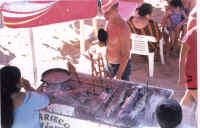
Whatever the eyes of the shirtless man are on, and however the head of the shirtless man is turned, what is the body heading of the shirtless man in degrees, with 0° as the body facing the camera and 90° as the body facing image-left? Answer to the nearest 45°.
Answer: approximately 45°

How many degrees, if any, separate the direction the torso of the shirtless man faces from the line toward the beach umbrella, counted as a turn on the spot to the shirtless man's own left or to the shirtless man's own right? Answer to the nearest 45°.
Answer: approximately 45° to the shirtless man's own right

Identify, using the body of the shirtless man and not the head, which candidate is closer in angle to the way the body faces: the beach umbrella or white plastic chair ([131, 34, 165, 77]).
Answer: the beach umbrella

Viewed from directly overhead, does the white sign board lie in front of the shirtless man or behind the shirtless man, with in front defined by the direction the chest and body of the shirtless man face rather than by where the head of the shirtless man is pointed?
in front

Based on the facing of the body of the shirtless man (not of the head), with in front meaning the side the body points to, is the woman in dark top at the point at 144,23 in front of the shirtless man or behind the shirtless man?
behind

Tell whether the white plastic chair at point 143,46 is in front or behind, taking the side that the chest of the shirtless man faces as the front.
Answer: behind
